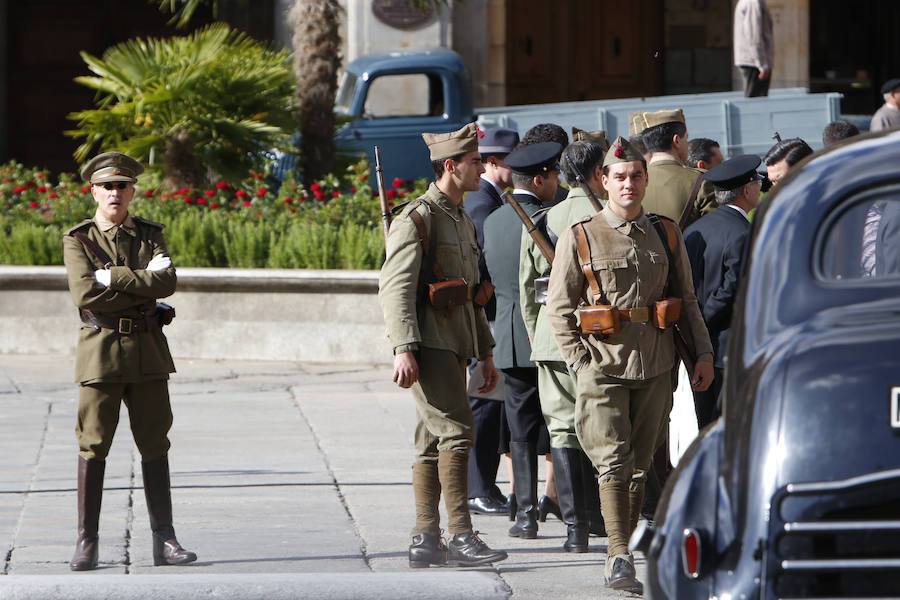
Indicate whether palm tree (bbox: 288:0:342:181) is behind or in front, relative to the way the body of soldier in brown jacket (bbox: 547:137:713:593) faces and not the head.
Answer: behind

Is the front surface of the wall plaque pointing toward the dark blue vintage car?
yes

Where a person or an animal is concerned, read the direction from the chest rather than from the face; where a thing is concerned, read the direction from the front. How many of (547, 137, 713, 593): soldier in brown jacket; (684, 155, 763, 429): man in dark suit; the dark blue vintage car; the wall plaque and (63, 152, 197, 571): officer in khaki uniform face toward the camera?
3

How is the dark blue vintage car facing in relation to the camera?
away from the camera

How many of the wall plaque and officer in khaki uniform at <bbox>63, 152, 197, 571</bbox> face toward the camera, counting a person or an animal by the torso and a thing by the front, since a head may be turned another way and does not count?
2

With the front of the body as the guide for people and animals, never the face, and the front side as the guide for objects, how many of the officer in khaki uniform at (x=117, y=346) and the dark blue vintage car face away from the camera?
1

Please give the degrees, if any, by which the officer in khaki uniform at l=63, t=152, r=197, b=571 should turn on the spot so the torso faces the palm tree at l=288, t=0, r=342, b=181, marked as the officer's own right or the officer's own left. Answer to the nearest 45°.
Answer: approximately 180°
